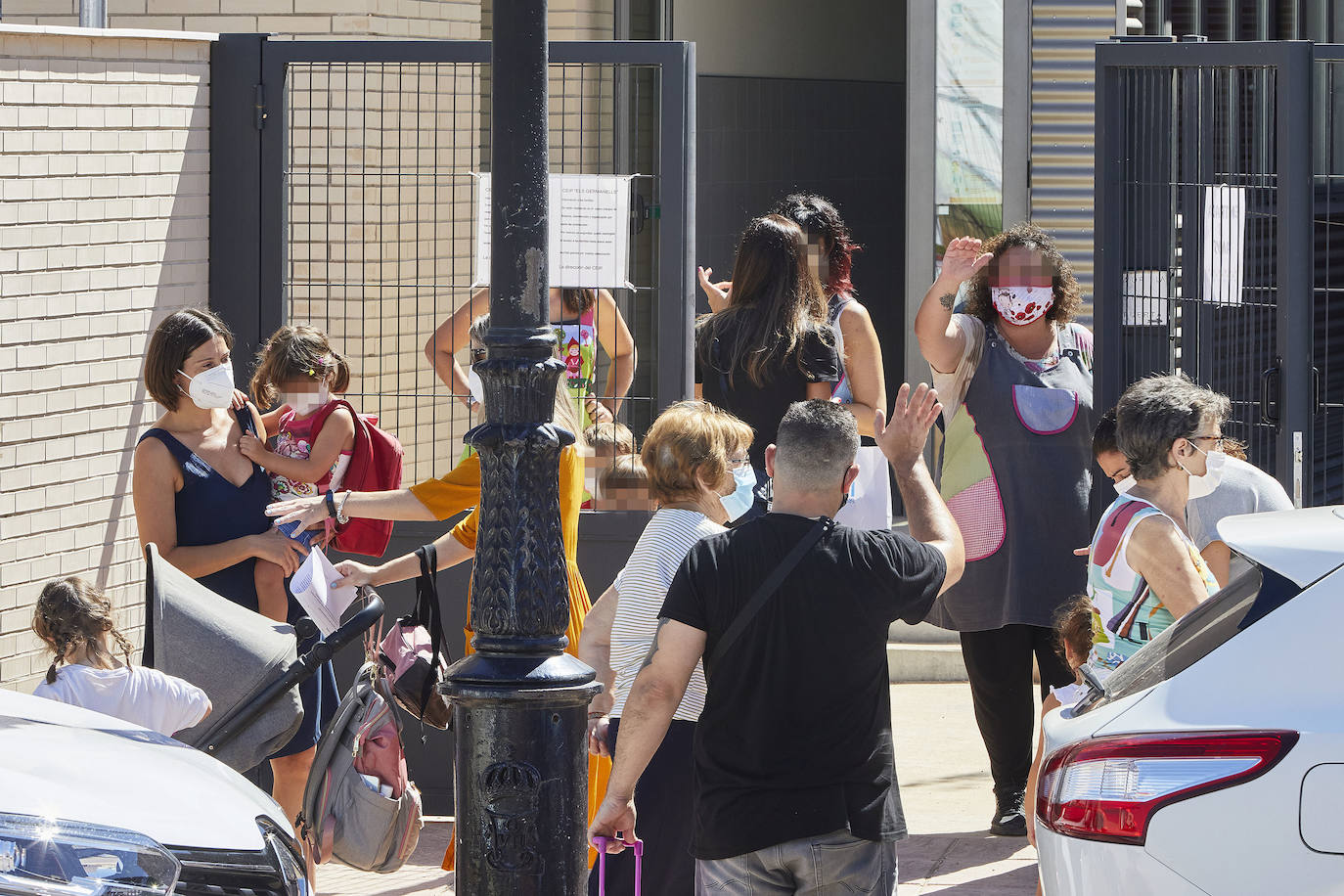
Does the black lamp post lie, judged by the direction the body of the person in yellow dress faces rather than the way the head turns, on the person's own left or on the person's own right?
on the person's own left

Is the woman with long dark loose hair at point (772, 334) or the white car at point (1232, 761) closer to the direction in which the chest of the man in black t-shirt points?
the woman with long dark loose hair

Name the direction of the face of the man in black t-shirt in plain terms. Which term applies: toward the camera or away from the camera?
away from the camera

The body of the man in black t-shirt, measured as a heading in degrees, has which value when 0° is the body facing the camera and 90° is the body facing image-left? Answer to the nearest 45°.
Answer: approximately 180°

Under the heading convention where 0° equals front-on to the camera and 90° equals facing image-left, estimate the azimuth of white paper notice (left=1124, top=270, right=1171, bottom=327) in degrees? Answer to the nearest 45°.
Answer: approximately 0°

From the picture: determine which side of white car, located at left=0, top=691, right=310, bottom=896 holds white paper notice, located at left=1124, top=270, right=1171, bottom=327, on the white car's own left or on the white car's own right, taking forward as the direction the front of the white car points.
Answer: on the white car's own left

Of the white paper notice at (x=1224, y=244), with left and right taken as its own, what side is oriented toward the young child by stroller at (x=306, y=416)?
right

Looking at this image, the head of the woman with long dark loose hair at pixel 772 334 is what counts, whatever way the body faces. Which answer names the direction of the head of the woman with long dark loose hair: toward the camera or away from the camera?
away from the camera

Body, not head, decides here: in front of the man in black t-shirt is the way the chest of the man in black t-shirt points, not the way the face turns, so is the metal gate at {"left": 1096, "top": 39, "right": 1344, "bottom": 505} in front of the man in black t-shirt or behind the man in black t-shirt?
in front
